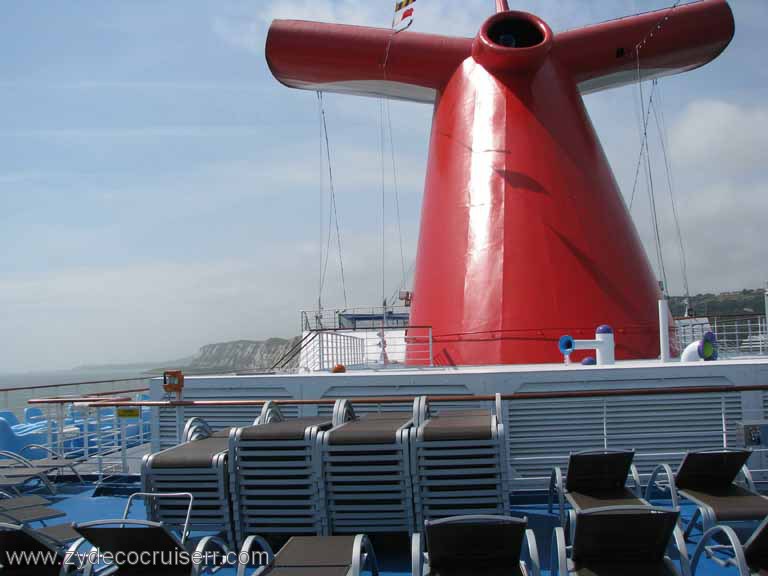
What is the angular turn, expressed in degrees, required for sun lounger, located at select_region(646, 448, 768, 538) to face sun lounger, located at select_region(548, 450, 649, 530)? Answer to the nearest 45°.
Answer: approximately 135° to its right

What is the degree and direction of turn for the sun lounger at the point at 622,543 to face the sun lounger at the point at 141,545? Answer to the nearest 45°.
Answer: approximately 90° to its right

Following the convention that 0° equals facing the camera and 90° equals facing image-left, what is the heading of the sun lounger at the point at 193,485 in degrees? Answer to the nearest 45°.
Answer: approximately 0°
